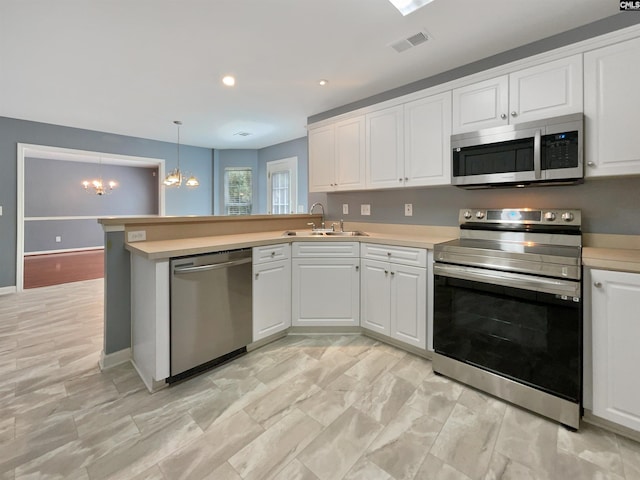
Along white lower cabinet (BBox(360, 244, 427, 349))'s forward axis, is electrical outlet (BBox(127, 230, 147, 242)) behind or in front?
in front

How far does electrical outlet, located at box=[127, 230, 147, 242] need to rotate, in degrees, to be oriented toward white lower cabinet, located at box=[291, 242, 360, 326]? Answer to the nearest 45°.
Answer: approximately 90° to its left

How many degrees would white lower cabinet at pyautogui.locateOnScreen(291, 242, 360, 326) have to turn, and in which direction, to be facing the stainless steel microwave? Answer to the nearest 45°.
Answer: approximately 45° to its left

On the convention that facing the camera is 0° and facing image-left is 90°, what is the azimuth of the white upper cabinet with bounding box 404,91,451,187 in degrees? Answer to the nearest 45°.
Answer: approximately 45°

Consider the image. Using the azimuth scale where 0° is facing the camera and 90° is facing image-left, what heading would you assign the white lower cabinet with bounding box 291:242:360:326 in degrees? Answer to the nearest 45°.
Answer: approximately 0°

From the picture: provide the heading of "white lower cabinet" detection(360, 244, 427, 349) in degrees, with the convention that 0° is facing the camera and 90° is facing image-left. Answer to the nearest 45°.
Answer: approximately 45°

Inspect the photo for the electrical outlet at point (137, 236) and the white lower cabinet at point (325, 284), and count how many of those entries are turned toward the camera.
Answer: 2

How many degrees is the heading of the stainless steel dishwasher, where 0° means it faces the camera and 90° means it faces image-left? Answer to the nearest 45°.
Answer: approximately 315°

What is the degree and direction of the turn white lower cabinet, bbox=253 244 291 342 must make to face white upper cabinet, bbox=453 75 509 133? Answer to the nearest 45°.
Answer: approximately 45° to its left
